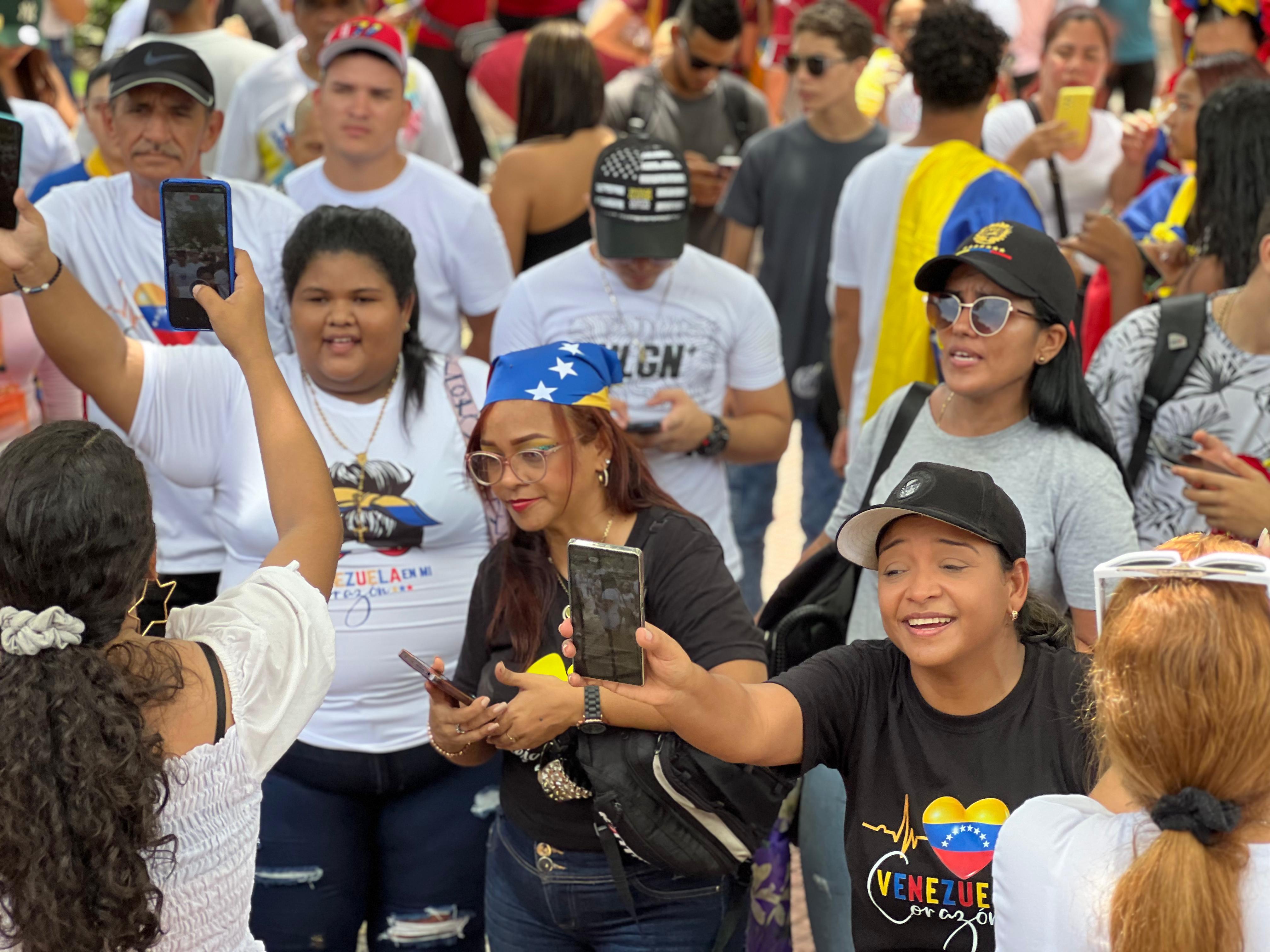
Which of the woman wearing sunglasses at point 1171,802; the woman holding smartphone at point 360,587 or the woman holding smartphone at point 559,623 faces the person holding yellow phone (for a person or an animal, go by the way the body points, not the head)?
the woman wearing sunglasses

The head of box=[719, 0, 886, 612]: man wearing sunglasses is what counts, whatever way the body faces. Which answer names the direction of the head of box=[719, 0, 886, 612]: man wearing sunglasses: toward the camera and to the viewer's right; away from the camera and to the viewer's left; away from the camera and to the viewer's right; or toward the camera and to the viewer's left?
toward the camera and to the viewer's left

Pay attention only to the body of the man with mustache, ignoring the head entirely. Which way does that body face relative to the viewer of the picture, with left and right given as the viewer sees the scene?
facing the viewer

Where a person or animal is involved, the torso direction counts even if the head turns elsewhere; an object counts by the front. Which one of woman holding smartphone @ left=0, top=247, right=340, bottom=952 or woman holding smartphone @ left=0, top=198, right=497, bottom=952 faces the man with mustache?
woman holding smartphone @ left=0, top=247, right=340, bottom=952

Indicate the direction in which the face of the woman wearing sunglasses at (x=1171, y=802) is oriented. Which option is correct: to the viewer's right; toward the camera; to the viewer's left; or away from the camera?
away from the camera

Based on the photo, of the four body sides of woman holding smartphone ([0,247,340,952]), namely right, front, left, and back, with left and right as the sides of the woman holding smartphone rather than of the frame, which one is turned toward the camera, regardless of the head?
back

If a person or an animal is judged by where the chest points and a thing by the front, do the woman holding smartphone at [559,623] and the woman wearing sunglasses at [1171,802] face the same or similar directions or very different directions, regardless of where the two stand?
very different directions

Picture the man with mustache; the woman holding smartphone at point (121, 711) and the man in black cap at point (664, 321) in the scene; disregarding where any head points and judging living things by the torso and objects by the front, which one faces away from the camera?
the woman holding smartphone

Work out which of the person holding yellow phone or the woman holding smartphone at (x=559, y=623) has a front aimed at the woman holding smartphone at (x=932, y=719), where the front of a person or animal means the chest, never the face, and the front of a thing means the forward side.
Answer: the person holding yellow phone

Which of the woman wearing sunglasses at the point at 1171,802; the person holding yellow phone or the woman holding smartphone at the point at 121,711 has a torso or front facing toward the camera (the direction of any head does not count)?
the person holding yellow phone

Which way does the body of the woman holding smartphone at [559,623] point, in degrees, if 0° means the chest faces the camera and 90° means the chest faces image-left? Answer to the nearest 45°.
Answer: approximately 45°
